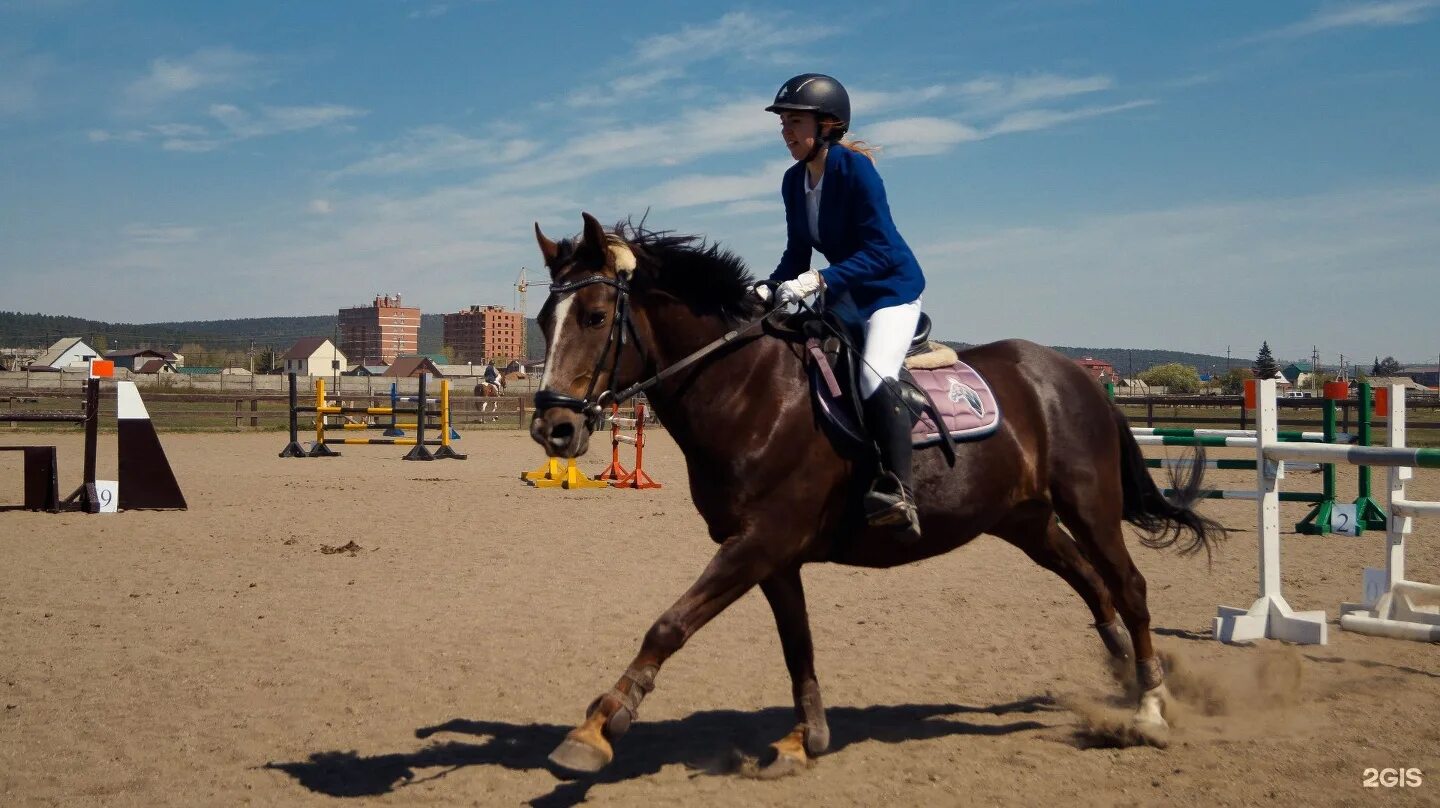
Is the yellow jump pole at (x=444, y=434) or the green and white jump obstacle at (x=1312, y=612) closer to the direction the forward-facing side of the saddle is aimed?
the yellow jump pole

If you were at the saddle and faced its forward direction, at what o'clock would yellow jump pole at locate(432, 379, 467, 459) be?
The yellow jump pole is roughly at 2 o'clock from the saddle.

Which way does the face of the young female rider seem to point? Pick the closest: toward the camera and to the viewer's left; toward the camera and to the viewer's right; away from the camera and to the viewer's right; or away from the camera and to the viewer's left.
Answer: toward the camera and to the viewer's left

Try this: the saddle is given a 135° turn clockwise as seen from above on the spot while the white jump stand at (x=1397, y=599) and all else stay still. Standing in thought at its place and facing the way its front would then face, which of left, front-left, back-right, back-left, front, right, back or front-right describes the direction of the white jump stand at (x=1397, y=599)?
front

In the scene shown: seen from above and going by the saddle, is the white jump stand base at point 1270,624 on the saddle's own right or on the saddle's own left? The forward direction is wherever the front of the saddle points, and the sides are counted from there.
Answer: on the saddle's own right

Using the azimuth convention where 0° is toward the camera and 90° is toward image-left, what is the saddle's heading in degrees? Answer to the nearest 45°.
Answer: approximately 90°

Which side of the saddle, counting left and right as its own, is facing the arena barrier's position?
right
